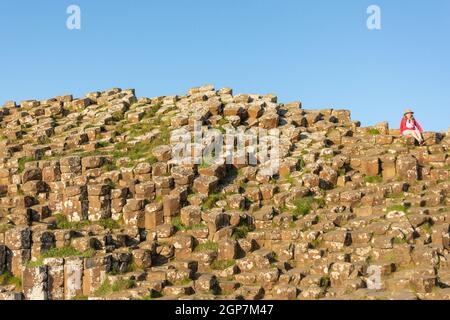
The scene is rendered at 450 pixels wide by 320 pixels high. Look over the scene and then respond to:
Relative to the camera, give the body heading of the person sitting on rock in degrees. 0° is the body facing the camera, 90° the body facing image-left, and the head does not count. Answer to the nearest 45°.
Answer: approximately 315°
